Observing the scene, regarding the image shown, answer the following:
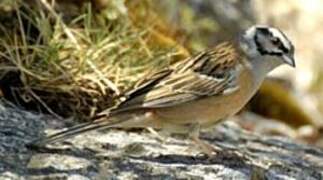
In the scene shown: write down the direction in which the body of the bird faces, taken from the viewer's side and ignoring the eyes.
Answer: to the viewer's right
